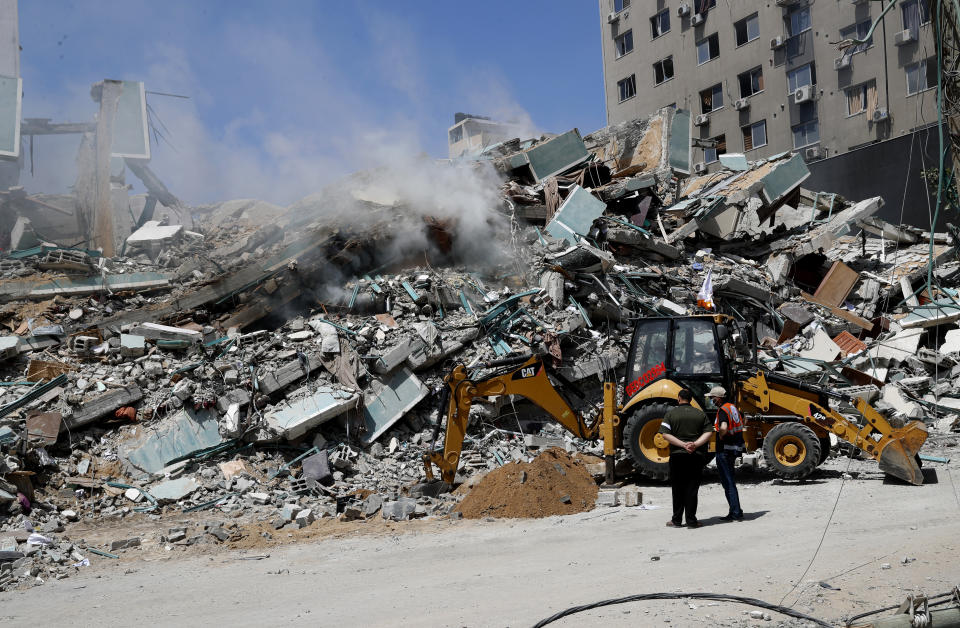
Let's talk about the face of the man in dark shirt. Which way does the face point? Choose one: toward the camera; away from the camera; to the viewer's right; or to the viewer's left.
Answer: away from the camera

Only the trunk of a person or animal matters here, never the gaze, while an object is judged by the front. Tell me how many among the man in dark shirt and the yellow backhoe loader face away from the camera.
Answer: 1

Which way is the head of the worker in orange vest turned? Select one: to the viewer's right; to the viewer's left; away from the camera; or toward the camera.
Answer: to the viewer's left

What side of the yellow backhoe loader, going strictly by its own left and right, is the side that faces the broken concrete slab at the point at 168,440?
back

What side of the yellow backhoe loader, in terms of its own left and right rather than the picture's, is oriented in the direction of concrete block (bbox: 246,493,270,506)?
back

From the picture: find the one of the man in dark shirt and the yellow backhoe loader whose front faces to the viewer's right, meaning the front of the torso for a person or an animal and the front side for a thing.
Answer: the yellow backhoe loader

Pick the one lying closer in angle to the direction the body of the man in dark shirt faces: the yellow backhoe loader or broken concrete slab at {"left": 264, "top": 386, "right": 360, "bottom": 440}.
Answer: the yellow backhoe loader

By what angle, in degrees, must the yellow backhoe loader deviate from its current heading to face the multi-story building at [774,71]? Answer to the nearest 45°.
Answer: approximately 90° to its left

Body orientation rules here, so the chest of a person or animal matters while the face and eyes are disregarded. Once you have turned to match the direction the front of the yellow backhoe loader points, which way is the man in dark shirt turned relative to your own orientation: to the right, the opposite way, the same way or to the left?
to the left

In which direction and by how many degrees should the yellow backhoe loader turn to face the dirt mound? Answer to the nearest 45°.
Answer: approximately 135° to its right

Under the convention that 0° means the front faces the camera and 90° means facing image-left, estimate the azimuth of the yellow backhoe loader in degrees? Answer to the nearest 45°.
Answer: approximately 270°

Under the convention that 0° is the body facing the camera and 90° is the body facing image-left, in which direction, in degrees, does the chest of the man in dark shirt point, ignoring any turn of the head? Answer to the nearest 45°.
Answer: approximately 180°
